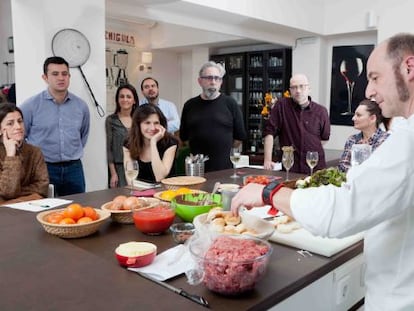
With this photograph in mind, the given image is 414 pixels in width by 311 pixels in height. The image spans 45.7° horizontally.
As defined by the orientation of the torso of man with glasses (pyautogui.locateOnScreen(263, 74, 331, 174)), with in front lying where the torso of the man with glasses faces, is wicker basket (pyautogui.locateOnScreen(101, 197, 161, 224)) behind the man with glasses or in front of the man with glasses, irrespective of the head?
in front

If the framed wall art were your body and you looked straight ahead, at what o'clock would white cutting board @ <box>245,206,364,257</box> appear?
The white cutting board is roughly at 12 o'clock from the framed wall art.

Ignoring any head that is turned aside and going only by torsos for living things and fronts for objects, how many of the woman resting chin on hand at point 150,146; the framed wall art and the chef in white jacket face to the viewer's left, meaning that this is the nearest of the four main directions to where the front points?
1

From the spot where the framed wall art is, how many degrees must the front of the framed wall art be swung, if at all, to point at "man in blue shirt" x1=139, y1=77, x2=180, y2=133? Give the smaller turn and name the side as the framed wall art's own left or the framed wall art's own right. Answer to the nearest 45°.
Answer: approximately 45° to the framed wall art's own right

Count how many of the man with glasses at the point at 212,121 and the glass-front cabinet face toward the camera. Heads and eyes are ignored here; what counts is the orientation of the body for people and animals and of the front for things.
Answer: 2

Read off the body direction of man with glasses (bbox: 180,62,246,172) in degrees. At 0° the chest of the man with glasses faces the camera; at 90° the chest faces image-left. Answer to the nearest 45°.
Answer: approximately 0°

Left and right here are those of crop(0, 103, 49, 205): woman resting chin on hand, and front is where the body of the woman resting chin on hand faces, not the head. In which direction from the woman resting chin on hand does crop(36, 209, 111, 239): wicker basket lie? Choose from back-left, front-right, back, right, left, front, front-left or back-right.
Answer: front-right

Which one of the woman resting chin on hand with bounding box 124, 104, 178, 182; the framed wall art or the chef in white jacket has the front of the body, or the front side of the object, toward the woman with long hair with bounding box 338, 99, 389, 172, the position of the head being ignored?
the framed wall art

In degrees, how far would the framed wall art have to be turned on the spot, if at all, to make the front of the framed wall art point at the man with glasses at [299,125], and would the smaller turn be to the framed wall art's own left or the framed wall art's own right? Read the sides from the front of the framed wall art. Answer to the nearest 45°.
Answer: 0° — it already faces them

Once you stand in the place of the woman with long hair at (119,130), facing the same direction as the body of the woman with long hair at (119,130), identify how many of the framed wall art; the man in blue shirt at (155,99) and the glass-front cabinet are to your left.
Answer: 3

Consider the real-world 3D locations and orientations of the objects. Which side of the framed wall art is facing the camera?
front
